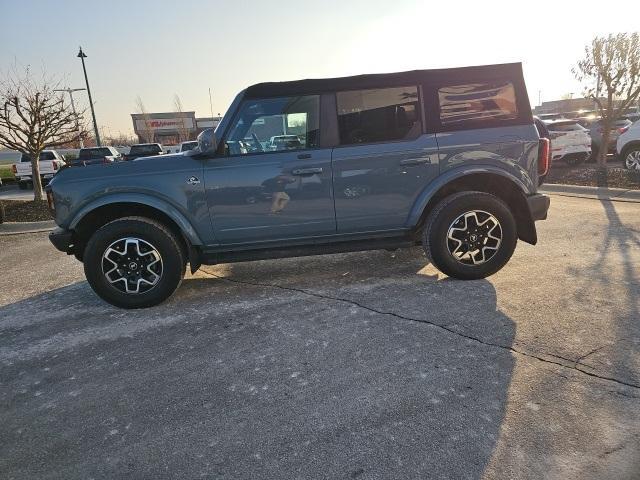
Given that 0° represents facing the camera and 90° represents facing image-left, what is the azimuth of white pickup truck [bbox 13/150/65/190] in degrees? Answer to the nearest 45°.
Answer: approximately 225°

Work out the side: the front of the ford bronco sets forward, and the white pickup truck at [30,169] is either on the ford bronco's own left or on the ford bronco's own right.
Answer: on the ford bronco's own right

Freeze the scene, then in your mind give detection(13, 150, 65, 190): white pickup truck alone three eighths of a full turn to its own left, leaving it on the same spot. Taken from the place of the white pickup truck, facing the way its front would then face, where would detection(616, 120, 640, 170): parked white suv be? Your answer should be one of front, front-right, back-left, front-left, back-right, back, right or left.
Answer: back-left

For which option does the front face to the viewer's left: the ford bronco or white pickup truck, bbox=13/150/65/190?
the ford bronco

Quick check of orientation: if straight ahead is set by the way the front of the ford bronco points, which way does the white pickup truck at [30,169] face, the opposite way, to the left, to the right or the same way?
to the right

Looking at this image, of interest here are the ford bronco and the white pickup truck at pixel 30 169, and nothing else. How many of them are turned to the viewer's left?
1

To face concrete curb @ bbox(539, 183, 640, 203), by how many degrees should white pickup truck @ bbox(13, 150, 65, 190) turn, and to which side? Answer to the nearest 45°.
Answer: approximately 90° to its right

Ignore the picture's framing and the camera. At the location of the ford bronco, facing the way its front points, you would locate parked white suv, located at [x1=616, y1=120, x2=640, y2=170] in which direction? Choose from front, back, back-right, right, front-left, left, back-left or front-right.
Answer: back-right

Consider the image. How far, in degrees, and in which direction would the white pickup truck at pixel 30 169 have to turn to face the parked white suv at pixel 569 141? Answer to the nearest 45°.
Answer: approximately 90° to its right

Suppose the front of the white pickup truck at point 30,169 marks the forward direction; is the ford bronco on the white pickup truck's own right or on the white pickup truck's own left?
on the white pickup truck's own right

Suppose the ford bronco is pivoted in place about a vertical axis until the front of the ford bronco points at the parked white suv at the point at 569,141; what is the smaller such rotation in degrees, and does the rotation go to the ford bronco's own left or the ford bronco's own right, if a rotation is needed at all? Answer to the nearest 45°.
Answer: approximately 135° to the ford bronco's own right

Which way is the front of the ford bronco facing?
to the viewer's left
